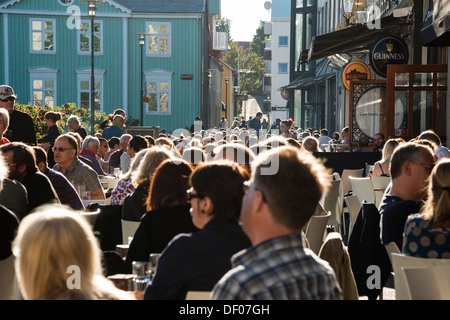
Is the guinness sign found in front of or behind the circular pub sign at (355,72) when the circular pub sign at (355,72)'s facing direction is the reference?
in front

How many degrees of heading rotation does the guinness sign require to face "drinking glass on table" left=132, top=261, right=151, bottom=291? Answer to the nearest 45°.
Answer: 0° — it already faces it

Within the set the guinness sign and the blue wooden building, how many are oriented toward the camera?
2

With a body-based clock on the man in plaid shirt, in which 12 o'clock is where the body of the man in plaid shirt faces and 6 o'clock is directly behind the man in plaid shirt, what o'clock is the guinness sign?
The guinness sign is roughly at 2 o'clock from the man in plaid shirt.

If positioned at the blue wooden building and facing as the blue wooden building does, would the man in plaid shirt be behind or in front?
in front

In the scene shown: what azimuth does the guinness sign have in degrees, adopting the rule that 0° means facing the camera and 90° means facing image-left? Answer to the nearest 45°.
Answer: approximately 0°

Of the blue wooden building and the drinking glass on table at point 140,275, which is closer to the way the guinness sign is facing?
the drinking glass on table

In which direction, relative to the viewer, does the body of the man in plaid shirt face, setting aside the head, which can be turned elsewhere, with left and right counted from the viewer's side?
facing away from the viewer and to the left of the viewer

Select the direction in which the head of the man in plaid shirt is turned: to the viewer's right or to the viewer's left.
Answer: to the viewer's left
